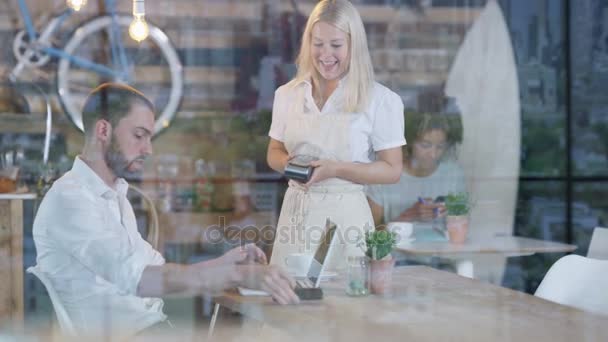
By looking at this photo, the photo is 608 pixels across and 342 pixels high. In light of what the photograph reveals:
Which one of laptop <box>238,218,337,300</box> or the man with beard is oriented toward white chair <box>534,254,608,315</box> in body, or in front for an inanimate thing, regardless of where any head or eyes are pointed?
the man with beard

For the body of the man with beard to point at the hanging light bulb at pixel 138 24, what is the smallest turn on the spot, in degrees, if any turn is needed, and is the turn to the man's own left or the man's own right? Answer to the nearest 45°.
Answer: approximately 90° to the man's own left

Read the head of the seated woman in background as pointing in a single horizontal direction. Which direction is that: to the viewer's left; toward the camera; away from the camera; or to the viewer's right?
toward the camera

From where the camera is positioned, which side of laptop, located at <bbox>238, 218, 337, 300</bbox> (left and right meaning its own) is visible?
left

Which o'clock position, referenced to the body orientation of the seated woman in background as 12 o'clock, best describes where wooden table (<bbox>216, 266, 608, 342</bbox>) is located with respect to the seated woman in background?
The wooden table is roughly at 12 o'clock from the seated woman in background.

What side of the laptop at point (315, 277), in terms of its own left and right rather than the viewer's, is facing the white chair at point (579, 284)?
back

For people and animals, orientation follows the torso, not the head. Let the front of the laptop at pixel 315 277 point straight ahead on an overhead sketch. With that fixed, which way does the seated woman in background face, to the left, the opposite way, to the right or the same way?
to the left

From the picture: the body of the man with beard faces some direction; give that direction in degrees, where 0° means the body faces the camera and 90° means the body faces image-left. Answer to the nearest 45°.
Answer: approximately 270°

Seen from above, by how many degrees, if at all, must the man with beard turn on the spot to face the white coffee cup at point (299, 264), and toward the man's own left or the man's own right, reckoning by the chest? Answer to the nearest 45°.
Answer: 0° — they already face it

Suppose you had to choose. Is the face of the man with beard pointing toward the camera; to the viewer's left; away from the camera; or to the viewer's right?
to the viewer's right

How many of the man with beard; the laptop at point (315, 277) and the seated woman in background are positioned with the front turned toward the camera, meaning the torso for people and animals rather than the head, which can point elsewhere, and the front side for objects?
1

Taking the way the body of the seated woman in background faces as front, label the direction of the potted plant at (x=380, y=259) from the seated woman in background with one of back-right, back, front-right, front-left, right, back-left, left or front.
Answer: front

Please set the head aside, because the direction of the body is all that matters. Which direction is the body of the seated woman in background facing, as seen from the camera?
toward the camera

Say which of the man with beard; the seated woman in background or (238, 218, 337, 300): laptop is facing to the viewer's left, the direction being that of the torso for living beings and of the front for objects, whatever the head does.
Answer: the laptop

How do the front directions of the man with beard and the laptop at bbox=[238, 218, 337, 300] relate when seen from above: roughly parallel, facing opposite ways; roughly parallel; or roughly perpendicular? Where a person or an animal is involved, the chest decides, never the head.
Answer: roughly parallel, facing opposite ways

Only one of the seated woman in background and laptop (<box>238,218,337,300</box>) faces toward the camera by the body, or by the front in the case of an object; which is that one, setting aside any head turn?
the seated woman in background
